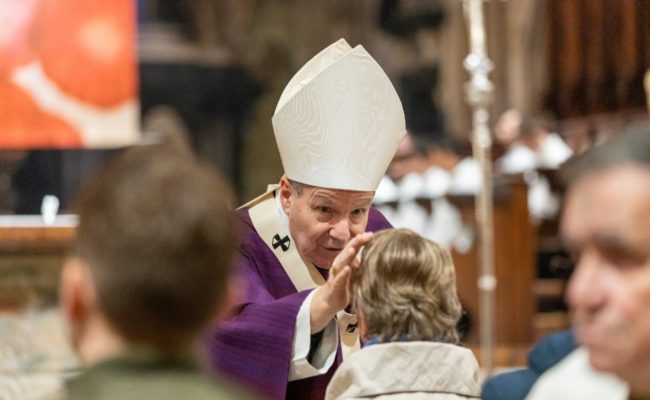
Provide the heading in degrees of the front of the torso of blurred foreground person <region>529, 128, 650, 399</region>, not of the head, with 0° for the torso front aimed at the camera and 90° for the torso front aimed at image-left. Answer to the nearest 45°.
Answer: approximately 45°

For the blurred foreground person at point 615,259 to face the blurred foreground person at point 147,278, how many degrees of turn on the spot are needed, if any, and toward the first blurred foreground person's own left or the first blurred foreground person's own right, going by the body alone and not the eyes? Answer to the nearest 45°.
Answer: approximately 45° to the first blurred foreground person's own right

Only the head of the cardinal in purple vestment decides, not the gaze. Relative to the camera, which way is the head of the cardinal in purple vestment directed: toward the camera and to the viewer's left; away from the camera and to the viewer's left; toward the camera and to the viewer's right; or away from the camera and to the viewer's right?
toward the camera and to the viewer's right
